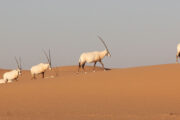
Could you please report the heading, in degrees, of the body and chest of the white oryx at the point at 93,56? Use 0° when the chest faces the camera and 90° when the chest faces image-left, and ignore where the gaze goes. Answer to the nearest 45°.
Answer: approximately 270°
